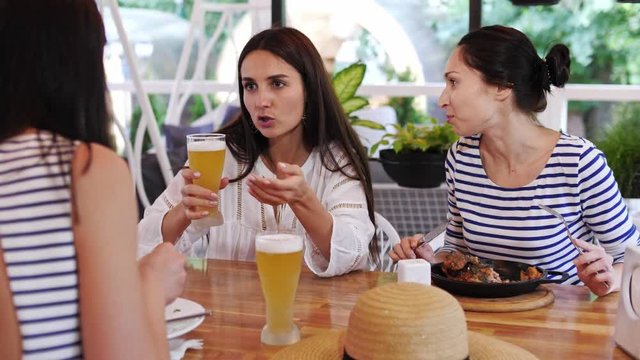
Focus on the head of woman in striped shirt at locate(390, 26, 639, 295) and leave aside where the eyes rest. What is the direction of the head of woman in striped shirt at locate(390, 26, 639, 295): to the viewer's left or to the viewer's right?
to the viewer's left

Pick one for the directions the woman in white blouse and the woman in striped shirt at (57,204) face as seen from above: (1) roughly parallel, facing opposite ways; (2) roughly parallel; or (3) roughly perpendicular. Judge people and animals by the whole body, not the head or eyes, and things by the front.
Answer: roughly parallel, facing opposite ways

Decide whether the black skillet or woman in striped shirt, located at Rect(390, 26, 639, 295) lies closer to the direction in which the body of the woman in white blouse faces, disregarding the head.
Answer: the black skillet

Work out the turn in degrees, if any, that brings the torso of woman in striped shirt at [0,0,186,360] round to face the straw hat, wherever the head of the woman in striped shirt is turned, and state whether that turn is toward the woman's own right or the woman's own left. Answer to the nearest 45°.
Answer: approximately 45° to the woman's own right

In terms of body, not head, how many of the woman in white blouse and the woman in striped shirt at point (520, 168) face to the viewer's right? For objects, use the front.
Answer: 0

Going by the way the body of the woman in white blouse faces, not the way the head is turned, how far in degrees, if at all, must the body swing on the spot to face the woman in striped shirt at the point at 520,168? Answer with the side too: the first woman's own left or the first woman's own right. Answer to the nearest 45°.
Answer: approximately 135° to the first woman's own left

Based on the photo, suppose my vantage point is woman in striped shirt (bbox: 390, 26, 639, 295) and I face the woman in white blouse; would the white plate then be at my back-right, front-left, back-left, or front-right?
front-left

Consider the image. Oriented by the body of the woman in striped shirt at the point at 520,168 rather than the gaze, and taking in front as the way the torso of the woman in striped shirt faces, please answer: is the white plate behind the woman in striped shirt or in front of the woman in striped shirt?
in front

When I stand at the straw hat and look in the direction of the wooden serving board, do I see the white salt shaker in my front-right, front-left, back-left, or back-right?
front-left

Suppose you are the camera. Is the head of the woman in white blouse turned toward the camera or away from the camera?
toward the camera

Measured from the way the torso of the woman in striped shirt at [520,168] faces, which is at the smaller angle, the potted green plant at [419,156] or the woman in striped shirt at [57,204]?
the woman in striped shirt

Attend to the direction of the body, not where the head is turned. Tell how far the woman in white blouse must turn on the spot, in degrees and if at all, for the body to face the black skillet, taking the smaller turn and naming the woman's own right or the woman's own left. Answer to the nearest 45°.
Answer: approximately 90° to the woman's own left

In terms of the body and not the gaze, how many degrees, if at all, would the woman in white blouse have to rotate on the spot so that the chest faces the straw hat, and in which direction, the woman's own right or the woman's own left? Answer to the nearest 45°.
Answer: approximately 45° to the woman's own left

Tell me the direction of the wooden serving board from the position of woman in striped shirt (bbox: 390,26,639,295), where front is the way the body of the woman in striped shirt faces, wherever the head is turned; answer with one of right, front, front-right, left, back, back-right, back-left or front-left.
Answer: front-left

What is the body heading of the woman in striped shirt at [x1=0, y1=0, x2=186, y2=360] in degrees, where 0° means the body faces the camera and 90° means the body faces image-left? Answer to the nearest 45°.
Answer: approximately 225°
